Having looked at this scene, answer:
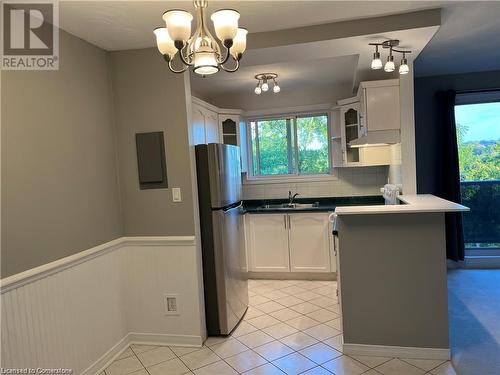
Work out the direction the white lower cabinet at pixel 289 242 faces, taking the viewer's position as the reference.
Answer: facing the viewer

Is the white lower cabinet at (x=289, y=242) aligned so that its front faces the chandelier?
yes

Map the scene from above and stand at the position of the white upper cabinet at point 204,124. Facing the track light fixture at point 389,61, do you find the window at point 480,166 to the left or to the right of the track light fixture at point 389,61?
left

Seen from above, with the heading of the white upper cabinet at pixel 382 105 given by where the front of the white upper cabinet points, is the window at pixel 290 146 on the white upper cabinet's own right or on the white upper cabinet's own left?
on the white upper cabinet's own right

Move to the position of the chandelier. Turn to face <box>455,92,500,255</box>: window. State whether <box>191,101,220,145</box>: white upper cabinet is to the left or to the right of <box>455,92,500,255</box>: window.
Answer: left

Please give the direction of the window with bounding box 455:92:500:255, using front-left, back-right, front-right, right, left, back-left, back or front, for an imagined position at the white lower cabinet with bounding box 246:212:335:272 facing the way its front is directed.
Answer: left

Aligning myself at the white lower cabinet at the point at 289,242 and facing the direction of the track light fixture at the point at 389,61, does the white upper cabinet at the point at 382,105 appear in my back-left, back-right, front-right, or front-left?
front-left
